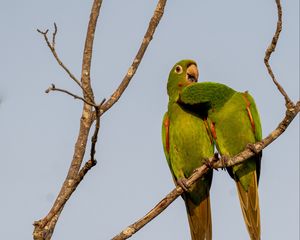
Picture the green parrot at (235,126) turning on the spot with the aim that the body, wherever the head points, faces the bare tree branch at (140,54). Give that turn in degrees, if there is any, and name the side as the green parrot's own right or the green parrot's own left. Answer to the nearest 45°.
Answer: approximately 45° to the green parrot's own left
